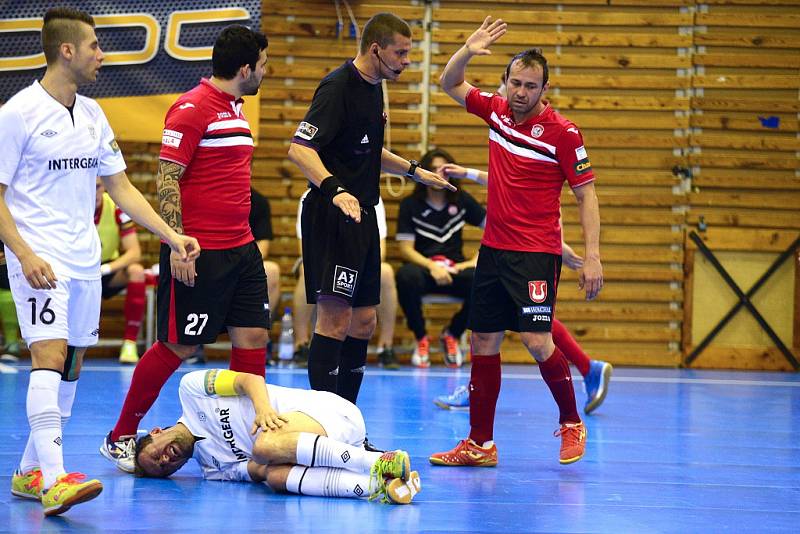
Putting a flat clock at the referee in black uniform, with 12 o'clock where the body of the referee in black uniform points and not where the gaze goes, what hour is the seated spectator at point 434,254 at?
The seated spectator is roughly at 8 o'clock from the referee in black uniform.

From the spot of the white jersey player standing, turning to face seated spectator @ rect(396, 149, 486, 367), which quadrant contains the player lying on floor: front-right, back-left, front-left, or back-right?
front-right

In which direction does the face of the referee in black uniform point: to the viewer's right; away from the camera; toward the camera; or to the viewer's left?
to the viewer's right

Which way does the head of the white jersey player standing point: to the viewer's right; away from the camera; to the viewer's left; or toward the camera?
to the viewer's right

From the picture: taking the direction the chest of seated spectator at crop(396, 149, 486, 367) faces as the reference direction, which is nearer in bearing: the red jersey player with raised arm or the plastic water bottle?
the red jersey player with raised arm

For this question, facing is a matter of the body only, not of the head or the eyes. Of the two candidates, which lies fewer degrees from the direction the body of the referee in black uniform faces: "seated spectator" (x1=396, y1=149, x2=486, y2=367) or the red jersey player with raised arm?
the red jersey player with raised arm

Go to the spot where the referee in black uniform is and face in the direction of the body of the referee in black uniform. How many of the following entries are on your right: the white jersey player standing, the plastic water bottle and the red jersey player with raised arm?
1

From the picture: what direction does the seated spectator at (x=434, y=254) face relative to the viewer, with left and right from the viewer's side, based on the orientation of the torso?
facing the viewer

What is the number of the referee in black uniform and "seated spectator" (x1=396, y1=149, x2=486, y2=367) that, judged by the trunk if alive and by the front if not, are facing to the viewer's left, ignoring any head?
0

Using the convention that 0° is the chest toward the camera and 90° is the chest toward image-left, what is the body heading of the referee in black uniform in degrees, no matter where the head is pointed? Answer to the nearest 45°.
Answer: approximately 315°

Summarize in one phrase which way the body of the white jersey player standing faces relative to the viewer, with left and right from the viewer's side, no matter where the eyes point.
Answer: facing the viewer and to the right of the viewer

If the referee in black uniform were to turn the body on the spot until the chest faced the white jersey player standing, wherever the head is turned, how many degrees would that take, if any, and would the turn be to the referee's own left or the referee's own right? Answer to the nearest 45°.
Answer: approximately 90° to the referee's own right
